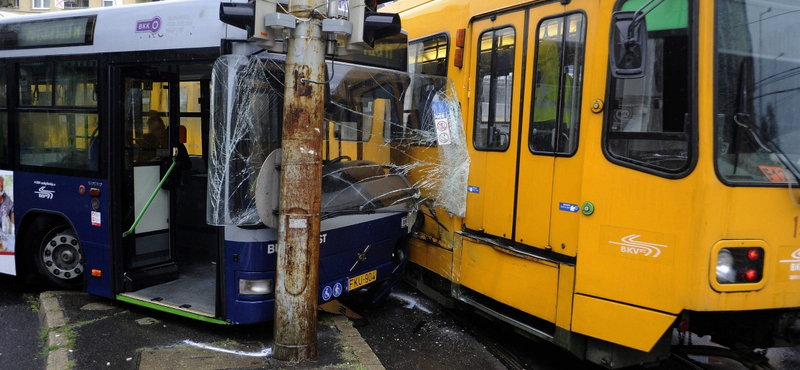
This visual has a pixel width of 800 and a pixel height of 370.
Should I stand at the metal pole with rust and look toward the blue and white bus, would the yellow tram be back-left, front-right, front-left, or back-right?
back-right

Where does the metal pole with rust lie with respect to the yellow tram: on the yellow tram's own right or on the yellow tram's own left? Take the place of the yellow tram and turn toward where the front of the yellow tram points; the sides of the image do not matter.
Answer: on the yellow tram's own right

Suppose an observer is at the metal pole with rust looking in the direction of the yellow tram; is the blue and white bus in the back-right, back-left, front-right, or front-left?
back-left

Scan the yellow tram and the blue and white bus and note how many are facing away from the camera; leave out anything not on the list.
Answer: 0

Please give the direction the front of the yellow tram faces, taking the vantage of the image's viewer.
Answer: facing the viewer and to the right of the viewer

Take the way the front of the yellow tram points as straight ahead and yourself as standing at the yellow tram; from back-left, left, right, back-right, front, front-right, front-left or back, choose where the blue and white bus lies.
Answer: back-right

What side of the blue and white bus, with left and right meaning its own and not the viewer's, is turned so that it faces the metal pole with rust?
front

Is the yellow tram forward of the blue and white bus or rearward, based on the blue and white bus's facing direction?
forward
